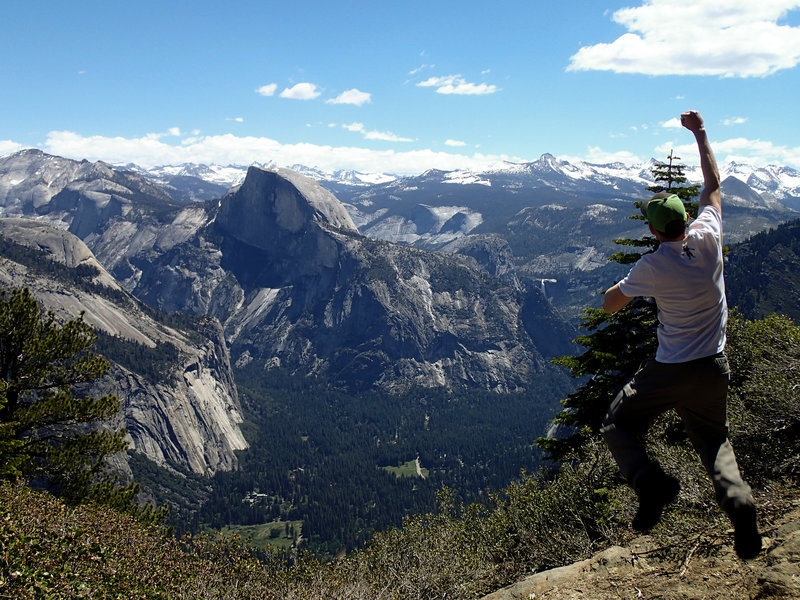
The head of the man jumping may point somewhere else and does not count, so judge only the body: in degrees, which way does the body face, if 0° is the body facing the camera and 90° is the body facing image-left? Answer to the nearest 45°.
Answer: approximately 135°

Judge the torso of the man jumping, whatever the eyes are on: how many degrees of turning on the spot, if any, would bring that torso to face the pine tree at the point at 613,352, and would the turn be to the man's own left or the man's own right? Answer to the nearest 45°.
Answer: approximately 45° to the man's own right

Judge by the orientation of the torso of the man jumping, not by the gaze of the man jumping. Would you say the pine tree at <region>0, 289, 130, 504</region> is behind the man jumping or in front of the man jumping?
in front
